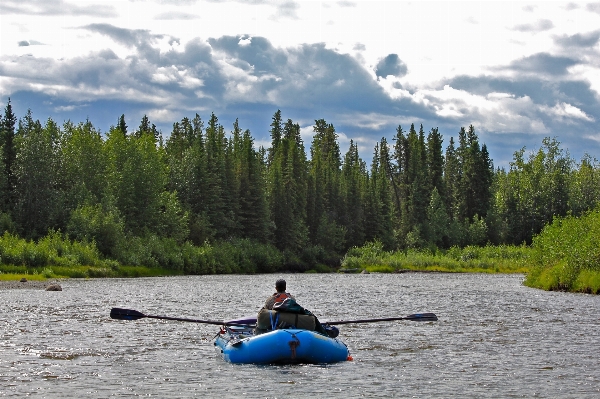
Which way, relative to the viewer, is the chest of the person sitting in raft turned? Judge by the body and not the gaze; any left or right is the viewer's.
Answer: facing away from the viewer

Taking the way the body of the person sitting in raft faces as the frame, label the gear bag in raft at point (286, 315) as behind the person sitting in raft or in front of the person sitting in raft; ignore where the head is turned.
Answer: behind
